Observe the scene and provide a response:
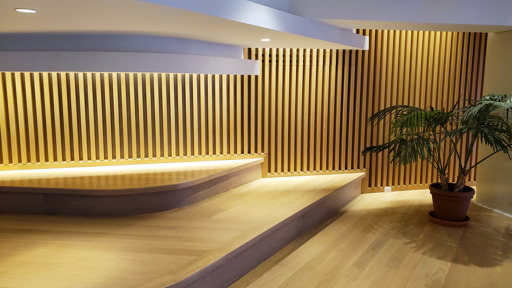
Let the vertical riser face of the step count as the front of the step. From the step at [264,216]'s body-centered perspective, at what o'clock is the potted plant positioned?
The potted plant is roughly at 10 o'clock from the step.

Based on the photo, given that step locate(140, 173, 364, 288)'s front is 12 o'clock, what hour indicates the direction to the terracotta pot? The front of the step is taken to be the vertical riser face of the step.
The terracotta pot is roughly at 10 o'clock from the step.

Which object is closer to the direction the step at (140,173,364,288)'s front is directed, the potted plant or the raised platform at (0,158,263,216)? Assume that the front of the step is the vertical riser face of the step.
the potted plant

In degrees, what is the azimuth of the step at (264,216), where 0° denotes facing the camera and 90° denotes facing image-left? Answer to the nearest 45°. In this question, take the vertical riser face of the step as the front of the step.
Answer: approximately 315°
